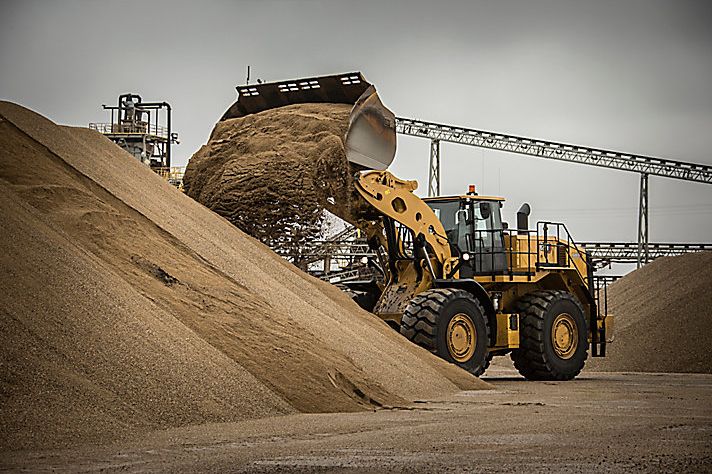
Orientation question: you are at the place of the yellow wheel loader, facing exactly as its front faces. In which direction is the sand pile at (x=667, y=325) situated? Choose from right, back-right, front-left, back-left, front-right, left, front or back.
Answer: back
